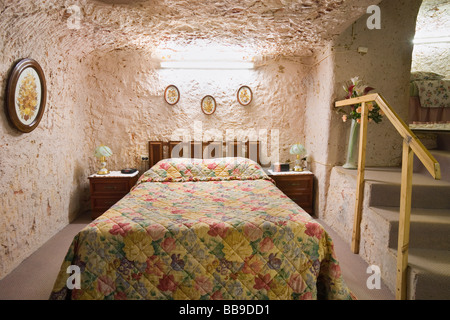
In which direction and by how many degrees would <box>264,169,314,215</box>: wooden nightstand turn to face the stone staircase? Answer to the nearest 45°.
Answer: approximately 45° to its left

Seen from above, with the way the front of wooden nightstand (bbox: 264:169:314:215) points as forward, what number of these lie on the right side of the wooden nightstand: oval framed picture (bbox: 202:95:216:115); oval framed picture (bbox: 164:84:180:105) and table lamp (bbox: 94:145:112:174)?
3

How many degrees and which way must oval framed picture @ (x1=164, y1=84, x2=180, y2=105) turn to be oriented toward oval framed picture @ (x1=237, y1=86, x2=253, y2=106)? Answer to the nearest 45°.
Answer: approximately 90° to its left

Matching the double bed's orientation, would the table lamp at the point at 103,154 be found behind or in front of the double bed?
behind

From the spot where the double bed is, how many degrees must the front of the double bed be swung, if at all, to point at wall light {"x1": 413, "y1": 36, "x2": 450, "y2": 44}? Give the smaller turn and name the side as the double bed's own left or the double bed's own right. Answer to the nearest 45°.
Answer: approximately 135° to the double bed's own left

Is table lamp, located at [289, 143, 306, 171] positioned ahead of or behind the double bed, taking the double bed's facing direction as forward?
behind

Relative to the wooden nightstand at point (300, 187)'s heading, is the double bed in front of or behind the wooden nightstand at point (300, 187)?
in front

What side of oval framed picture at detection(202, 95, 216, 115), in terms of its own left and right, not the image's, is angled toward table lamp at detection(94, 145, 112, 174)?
right

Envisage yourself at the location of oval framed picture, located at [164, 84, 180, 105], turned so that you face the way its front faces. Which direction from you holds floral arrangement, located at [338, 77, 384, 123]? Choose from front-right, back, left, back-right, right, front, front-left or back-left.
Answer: front-left
